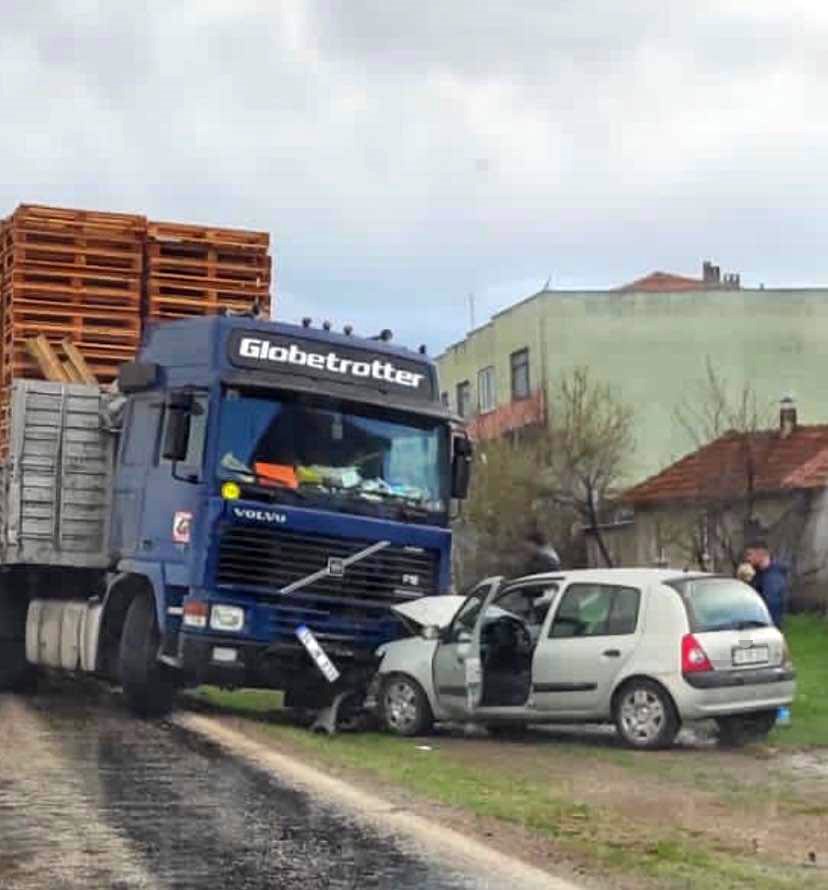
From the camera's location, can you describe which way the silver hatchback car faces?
facing away from the viewer and to the left of the viewer

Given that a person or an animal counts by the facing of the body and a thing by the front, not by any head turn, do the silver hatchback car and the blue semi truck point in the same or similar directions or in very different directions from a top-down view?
very different directions

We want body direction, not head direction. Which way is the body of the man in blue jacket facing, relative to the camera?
to the viewer's left

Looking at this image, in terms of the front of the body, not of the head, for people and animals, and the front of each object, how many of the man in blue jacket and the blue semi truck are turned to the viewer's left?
1

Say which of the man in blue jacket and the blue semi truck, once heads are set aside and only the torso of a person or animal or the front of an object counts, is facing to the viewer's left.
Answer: the man in blue jacket

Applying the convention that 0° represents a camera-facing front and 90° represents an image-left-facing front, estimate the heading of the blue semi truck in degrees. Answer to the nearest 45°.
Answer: approximately 315°
